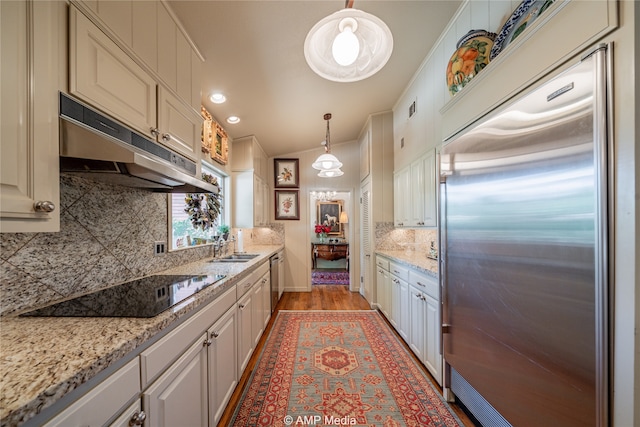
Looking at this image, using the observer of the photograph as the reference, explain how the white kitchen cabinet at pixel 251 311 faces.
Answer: facing to the right of the viewer

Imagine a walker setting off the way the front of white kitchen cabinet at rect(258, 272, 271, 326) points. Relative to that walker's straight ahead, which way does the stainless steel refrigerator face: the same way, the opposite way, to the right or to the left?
the opposite way

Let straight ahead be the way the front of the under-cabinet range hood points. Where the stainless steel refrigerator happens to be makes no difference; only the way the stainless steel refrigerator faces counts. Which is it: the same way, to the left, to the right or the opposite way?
the opposite way

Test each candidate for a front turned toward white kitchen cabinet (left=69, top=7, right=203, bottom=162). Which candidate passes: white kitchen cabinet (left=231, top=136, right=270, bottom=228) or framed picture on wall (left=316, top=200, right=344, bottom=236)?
the framed picture on wall

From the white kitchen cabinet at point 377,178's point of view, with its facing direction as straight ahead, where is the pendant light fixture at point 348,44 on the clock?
The pendant light fixture is roughly at 9 o'clock from the white kitchen cabinet.

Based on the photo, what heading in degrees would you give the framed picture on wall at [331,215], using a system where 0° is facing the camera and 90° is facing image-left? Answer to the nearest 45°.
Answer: approximately 0°

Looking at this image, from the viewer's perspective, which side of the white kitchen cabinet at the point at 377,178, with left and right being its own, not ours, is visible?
left

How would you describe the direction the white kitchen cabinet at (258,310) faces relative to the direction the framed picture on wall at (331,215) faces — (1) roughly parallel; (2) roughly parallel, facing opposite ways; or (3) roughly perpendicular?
roughly perpendicular

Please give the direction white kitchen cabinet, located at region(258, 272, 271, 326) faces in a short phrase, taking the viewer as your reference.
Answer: facing to the right of the viewer

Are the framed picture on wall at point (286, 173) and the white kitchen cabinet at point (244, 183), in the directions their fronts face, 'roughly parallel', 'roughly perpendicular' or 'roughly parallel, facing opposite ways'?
roughly perpendicular

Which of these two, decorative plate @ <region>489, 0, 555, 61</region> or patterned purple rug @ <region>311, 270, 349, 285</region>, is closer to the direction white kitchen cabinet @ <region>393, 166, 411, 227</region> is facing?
the patterned purple rug

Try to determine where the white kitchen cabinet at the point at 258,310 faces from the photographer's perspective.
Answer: facing to the right of the viewer

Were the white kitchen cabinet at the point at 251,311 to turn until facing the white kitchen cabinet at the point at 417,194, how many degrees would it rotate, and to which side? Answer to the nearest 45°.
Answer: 0° — it already faces it

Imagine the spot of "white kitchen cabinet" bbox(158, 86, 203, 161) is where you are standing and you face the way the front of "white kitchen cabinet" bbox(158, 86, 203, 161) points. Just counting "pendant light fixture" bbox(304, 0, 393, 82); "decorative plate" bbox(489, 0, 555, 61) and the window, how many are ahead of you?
2

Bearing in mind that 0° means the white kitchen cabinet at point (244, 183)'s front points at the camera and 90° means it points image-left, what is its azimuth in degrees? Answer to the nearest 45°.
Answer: approximately 270°
